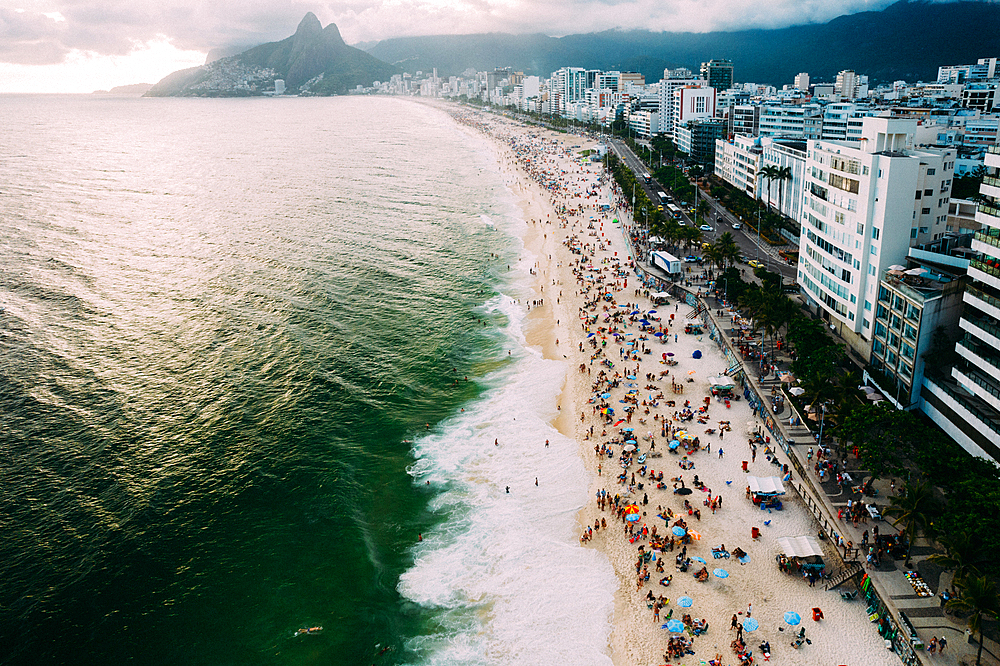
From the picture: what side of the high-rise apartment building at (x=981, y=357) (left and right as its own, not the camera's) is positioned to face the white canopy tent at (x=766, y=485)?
front

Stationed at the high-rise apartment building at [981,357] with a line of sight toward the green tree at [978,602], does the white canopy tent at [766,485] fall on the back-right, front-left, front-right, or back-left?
front-right

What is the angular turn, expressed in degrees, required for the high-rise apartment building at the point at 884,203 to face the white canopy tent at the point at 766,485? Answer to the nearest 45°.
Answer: approximately 45° to its left

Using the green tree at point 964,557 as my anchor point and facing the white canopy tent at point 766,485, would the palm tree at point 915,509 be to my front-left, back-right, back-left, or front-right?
front-right

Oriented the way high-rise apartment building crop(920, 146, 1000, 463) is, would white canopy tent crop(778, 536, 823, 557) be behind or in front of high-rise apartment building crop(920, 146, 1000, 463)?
in front

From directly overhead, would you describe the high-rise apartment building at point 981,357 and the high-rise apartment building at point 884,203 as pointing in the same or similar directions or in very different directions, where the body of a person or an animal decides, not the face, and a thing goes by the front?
same or similar directions

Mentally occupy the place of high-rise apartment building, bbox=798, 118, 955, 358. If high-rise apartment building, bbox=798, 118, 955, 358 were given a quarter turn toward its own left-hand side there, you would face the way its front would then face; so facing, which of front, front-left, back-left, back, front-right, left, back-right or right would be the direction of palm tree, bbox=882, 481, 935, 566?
front-right

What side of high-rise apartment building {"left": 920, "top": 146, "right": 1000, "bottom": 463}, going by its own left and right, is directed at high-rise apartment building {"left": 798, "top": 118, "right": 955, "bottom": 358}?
right

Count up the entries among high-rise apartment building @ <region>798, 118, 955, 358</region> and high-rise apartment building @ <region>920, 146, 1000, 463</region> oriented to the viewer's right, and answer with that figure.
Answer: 0

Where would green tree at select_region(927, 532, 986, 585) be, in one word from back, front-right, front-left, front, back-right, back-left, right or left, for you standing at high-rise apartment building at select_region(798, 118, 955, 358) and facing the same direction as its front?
front-left

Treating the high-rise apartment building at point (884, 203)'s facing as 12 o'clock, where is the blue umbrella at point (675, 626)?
The blue umbrella is roughly at 11 o'clock from the high-rise apartment building.

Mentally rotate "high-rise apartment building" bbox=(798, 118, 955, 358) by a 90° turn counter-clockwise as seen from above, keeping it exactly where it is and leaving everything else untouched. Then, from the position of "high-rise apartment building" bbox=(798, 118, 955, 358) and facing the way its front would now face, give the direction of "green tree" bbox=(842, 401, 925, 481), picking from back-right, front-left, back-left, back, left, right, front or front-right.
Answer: front-right

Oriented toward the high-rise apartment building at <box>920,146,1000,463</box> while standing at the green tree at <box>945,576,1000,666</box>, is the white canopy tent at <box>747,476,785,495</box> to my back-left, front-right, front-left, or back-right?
front-left

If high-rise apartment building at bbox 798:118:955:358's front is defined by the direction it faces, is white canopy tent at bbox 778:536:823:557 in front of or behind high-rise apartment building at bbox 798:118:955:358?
in front

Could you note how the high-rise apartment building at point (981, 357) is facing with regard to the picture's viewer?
facing the viewer and to the left of the viewer
